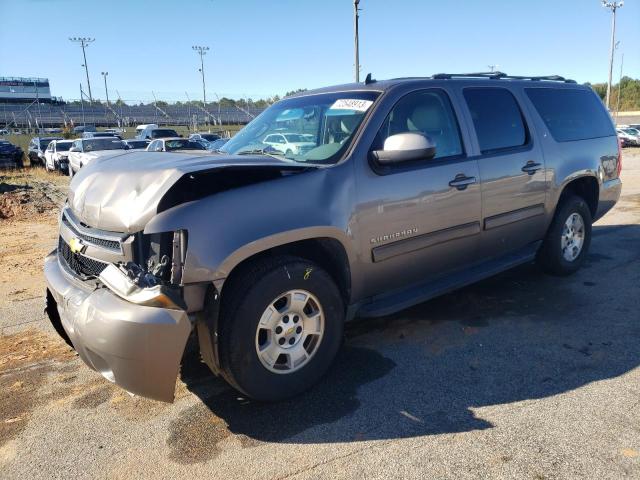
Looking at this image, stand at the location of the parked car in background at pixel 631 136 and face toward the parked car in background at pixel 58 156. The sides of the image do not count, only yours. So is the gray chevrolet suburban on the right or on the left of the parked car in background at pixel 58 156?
left

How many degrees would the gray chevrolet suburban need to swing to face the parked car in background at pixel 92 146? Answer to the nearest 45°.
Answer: approximately 90° to its right

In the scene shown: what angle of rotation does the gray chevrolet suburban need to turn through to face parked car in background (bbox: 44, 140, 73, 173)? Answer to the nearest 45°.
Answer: approximately 90° to its right

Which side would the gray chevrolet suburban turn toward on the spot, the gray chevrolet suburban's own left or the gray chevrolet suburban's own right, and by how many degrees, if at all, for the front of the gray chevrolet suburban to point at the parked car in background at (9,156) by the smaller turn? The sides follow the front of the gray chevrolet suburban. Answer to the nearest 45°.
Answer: approximately 90° to the gray chevrolet suburban's own right

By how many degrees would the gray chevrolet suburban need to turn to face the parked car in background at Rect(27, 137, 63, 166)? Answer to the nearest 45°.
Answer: approximately 90° to its right

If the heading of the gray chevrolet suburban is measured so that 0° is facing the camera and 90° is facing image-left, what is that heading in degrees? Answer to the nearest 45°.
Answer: approximately 45°

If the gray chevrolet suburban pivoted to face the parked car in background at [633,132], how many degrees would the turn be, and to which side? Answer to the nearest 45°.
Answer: approximately 180°

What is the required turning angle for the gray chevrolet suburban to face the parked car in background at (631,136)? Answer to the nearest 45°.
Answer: approximately 180°
